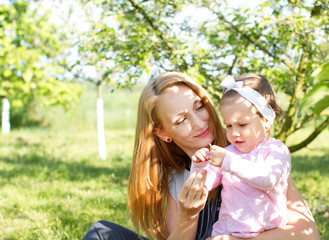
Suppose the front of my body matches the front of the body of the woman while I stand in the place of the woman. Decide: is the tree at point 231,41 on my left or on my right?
on my left

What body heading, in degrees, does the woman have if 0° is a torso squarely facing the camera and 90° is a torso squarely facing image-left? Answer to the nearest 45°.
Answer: approximately 315°

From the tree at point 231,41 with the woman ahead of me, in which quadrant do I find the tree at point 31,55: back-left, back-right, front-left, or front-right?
back-right

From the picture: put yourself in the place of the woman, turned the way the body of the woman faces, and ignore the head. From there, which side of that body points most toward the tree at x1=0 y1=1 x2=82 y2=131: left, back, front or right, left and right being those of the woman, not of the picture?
back
